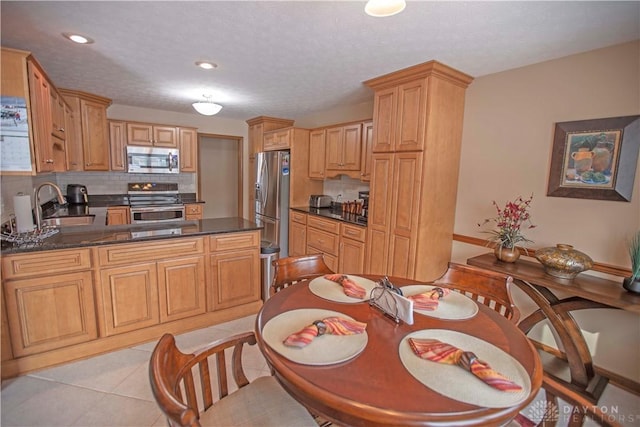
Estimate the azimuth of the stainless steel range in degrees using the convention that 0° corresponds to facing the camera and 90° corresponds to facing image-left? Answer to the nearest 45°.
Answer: approximately 0°

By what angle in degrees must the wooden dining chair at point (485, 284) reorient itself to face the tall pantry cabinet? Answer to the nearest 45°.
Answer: approximately 90° to its right

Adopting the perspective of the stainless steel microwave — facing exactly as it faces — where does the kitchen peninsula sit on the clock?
The kitchen peninsula is roughly at 12 o'clock from the stainless steel microwave.

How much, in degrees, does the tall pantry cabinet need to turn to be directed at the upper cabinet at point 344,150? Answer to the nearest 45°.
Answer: approximately 90° to its right

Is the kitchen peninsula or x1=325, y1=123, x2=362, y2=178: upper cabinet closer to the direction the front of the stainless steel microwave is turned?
the kitchen peninsula

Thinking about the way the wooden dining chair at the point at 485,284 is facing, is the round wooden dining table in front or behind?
in front

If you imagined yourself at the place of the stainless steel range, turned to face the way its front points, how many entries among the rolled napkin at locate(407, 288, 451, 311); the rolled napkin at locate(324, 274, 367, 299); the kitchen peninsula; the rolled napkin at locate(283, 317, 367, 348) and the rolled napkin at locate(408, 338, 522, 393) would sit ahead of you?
5

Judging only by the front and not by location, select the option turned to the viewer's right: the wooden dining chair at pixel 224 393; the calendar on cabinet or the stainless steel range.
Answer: the wooden dining chair

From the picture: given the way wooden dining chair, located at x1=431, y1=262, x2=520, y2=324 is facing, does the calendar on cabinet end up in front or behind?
in front

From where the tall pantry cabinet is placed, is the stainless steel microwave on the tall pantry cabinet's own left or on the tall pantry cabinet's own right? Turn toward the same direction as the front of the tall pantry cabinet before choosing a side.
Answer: on the tall pantry cabinet's own right
